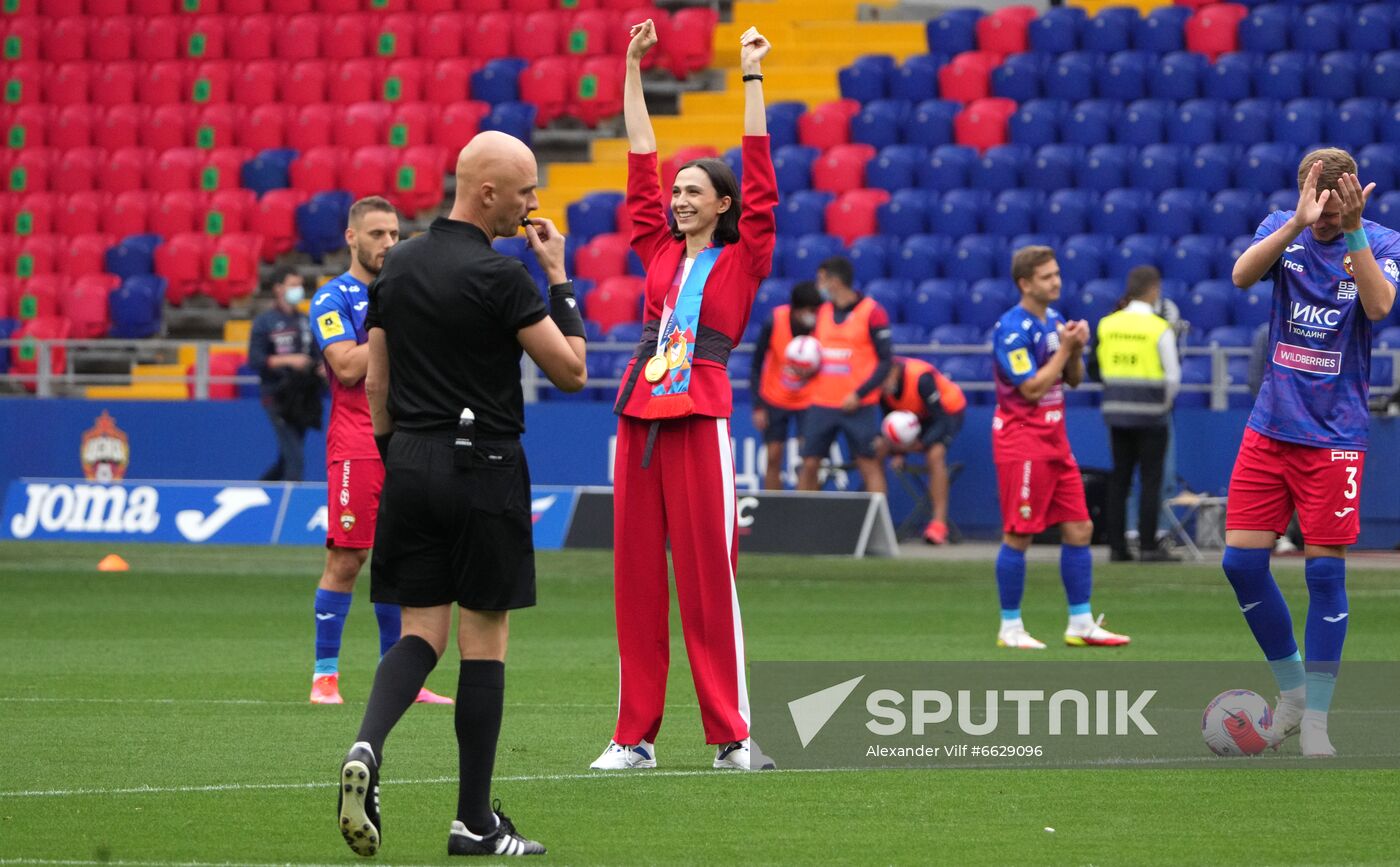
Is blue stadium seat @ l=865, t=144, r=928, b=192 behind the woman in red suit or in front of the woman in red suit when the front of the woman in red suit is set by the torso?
behind

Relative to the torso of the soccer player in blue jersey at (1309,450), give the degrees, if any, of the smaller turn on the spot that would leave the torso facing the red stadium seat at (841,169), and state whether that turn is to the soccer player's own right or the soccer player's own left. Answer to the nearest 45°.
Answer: approximately 180°

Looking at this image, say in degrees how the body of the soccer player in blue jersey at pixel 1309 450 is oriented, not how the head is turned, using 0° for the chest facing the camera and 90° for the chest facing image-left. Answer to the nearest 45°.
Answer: approximately 0°

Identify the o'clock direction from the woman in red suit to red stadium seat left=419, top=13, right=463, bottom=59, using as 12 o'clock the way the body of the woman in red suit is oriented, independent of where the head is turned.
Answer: The red stadium seat is roughly at 4 o'clock from the woman in red suit.

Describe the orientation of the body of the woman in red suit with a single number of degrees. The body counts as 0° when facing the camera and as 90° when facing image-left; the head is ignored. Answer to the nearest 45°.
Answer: approximately 45°

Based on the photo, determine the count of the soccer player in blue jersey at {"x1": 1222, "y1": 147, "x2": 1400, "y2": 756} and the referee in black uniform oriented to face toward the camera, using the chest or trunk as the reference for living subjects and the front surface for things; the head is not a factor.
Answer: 1

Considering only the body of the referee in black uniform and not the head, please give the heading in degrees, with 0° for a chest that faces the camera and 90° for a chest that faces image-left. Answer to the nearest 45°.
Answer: approximately 225°

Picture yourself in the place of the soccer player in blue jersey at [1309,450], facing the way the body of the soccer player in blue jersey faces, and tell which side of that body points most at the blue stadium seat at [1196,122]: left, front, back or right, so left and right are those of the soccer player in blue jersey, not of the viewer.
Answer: back

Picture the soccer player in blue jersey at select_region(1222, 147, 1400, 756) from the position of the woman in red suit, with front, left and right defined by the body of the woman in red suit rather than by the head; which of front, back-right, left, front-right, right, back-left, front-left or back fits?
back-left

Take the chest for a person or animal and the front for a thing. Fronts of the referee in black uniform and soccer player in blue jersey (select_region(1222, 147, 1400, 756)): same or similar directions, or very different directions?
very different directions

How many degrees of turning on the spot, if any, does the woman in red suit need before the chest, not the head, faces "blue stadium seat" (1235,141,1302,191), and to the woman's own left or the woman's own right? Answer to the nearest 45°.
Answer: approximately 180°

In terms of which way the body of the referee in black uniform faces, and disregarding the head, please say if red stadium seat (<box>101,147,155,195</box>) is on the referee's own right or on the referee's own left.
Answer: on the referee's own left
